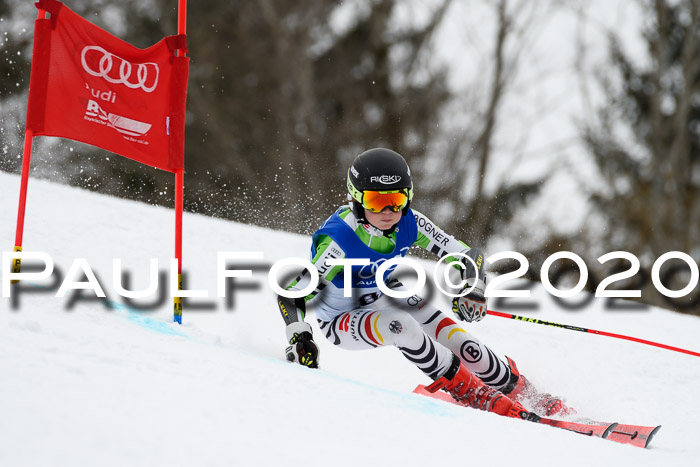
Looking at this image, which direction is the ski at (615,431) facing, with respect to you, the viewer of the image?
facing the viewer and to the right of the viewer

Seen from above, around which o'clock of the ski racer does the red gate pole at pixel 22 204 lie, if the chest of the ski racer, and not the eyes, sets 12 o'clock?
The red gate pole is roughly at 4 o'clock from the ski racer.

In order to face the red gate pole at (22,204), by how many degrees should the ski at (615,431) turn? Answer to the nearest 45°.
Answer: approximately 135° to its right
